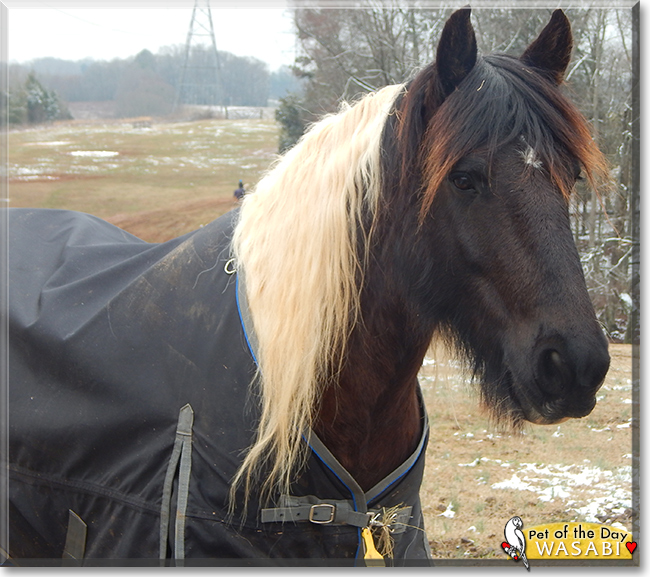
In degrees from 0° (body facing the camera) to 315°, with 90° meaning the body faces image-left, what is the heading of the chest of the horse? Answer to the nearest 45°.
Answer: approximately 315°
